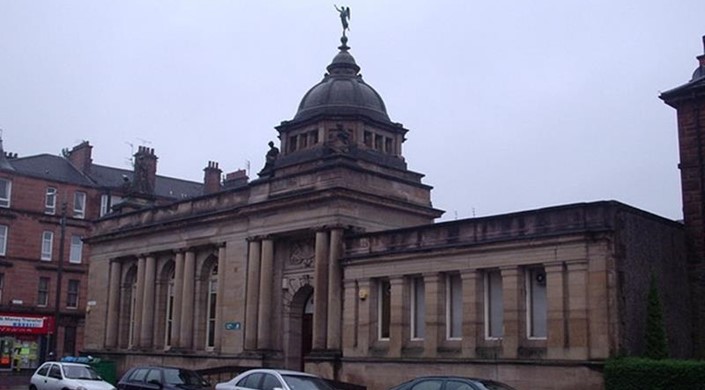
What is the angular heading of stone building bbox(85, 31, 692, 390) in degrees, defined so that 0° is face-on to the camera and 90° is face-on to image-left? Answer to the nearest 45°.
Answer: approximately 45°

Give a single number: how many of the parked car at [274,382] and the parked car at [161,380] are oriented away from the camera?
0
